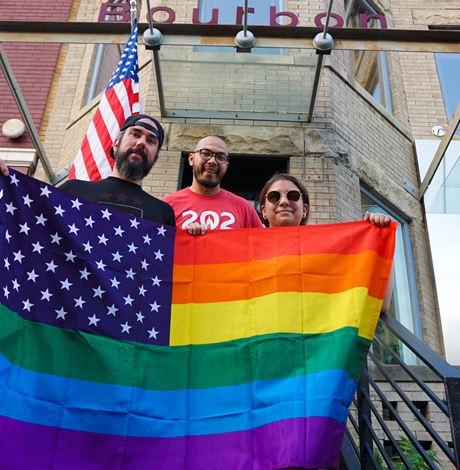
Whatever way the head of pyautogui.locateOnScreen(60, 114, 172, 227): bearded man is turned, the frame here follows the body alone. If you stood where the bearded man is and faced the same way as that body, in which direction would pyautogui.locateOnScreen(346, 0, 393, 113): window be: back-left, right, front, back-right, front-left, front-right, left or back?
back-left

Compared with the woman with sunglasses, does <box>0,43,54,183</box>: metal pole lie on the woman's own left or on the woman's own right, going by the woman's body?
on the woman's own right

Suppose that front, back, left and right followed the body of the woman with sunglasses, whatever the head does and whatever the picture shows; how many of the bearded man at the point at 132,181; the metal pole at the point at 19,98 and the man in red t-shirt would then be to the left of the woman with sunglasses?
0

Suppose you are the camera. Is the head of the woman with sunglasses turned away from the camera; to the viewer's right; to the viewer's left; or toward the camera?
toward the camera

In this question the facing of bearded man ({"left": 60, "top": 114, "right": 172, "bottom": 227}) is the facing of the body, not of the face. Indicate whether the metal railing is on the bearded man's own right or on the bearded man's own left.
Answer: on the bearded man's own left

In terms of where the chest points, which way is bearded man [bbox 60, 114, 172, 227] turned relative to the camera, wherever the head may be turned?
toward the camera

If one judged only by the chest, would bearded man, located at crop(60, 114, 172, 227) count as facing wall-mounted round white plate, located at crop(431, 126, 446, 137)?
no

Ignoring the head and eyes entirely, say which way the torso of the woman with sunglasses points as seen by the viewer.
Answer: toward the camera

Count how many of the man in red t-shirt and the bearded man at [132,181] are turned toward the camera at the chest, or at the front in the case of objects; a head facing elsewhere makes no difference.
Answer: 2

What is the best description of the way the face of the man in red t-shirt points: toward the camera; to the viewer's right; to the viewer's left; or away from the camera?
toward the camera

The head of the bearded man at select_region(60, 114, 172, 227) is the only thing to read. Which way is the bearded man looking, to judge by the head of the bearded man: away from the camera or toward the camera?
toward the camera

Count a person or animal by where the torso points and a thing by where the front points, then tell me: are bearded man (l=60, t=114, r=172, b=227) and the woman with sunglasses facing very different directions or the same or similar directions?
same or similar directions

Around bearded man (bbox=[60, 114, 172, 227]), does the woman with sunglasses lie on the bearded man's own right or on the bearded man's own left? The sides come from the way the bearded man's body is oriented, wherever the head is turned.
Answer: on the bearded man's own left

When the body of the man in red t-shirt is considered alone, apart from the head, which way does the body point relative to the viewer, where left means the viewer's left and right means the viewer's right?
facing the viewer

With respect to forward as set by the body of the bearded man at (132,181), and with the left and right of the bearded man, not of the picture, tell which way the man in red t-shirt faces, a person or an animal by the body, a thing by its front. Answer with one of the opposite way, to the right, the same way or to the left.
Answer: the same way

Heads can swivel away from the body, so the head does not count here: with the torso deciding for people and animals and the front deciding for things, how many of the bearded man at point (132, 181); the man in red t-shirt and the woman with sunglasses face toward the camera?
3
